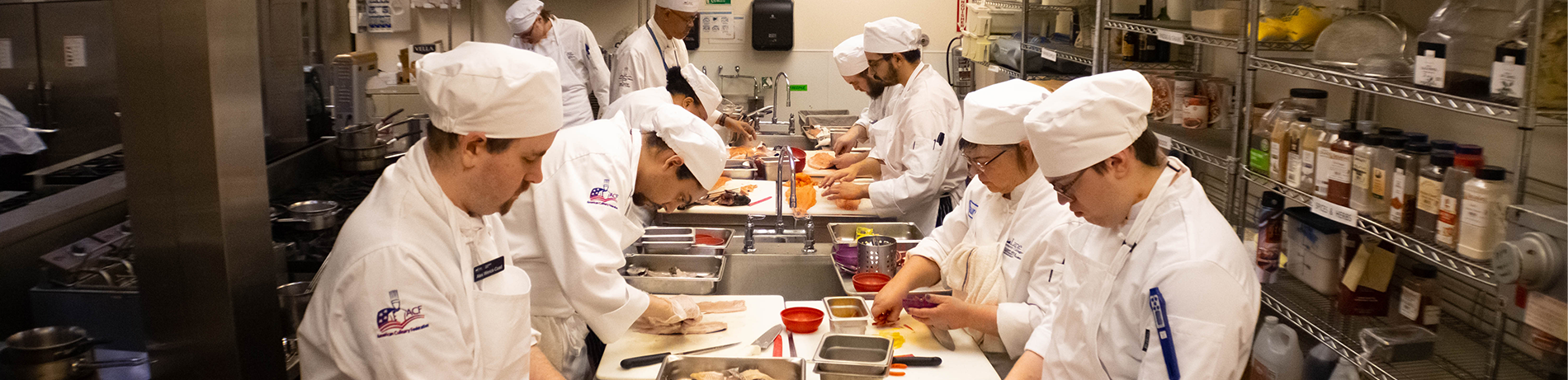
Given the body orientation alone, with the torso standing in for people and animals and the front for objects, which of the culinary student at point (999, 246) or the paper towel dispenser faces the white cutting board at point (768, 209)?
the paper towel dispenser

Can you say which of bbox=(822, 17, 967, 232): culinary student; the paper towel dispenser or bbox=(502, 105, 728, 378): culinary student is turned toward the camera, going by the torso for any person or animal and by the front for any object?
the paper towel dispenser

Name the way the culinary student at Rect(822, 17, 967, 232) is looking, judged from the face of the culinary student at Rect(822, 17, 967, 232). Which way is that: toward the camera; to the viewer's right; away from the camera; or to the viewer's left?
to the viewer's left

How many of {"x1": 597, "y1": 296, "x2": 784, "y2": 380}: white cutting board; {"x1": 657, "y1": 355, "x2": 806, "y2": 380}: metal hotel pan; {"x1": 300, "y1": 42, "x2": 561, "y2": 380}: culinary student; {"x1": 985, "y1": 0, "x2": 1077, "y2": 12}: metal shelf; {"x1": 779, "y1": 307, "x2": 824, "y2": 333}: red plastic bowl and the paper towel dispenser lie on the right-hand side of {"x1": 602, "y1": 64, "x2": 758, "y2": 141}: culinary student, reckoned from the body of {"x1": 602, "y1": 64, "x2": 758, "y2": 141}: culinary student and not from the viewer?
4

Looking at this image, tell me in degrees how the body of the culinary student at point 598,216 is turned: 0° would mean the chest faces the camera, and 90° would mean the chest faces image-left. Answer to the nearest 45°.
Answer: approximately 270°

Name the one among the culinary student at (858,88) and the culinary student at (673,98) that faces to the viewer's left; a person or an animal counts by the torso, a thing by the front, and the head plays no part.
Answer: the culinary student at (858,88)

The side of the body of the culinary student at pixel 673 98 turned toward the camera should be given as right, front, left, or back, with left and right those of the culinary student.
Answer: right

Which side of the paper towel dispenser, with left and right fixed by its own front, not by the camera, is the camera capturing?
front

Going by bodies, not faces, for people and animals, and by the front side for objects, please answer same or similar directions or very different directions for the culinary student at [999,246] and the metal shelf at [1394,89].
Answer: same or similar directions

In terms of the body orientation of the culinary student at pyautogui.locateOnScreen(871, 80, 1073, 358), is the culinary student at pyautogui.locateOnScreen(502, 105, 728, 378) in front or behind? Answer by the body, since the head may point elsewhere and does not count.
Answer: in front

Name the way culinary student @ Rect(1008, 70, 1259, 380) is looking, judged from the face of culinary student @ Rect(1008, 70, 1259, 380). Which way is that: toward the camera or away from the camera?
toward the camera

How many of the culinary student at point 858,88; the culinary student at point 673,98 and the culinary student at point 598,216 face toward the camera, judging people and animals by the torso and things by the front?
0

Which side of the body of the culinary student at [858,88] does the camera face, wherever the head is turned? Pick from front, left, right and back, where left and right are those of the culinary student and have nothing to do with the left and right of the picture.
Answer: left

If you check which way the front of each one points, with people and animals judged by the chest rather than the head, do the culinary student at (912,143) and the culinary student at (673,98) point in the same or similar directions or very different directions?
very different directions

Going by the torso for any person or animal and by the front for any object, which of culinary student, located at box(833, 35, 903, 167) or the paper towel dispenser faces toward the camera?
the paper towel dispenser

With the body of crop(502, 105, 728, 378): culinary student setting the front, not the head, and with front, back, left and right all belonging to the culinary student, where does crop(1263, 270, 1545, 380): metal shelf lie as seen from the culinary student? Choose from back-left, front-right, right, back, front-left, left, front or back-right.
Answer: front

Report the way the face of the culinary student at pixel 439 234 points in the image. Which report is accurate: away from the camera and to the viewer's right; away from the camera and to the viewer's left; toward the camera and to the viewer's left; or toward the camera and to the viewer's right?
toward the camera and to the viewer's right

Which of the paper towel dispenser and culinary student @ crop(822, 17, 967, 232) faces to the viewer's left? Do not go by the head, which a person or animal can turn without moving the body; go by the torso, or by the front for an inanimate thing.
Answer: the culinary student
